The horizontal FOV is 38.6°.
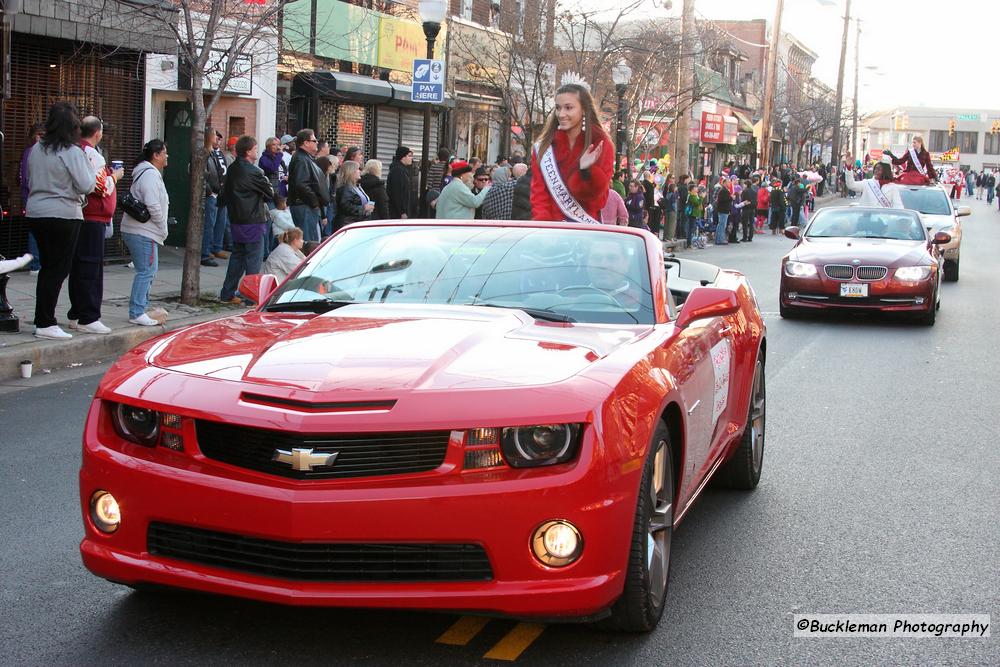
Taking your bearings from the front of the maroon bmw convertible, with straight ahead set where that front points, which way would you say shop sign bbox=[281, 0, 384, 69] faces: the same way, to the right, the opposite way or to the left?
to the left

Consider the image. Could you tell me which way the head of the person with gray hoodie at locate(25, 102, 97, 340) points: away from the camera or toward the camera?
away from the camera

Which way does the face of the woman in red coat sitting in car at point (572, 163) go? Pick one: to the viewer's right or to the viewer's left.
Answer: to the viewer's left

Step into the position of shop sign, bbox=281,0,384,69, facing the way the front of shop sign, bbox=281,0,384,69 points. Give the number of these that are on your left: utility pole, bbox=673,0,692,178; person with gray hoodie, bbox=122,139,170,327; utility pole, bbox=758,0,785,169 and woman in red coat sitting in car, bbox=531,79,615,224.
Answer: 2

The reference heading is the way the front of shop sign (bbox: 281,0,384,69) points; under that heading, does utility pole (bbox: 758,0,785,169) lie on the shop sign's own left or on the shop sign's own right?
on the shop sign's own left

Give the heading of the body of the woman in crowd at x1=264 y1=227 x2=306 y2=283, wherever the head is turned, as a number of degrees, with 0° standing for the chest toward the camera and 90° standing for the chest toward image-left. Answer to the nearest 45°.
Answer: approximately 270°

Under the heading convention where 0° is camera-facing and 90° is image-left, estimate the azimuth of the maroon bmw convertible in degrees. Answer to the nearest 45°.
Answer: approximately 0°

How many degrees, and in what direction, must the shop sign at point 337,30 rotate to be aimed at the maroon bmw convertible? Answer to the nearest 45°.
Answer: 0° — it already faces it

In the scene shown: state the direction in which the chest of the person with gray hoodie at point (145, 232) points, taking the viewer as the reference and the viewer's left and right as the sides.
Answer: facing to the right of the viewer

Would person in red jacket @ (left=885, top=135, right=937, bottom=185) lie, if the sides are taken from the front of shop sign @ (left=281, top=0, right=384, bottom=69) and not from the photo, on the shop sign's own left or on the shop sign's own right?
on the shop sign's own left

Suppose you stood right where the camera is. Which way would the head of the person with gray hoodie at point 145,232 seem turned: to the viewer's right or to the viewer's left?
to the viewer's right

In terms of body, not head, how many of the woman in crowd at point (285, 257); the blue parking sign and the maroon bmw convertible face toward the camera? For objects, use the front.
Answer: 2

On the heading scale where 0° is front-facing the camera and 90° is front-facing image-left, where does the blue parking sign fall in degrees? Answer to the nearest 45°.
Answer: approximately 0°

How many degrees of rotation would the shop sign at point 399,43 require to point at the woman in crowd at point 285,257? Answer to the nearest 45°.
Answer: approximately 45° to its right

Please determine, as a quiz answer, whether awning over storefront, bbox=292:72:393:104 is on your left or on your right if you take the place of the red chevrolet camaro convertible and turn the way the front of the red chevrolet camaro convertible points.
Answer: on your right

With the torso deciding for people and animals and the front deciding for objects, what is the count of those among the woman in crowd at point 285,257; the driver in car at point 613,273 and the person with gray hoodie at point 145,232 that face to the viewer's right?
2
